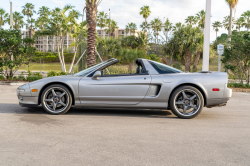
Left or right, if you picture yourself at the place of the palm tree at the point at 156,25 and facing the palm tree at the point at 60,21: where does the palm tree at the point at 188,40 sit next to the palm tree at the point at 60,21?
left

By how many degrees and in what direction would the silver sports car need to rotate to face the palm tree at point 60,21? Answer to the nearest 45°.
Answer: approximately 90° to its right

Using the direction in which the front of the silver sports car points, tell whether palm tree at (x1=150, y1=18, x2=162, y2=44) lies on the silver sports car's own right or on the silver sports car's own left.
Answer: on the silver sports car's own right

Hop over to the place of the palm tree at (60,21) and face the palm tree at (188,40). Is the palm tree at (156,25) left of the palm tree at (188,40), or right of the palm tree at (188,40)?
left

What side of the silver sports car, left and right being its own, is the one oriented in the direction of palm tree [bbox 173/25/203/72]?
right

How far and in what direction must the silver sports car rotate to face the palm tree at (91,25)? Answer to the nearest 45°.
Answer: approximately 90° to its right

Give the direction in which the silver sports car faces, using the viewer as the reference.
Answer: facing to the left of the viewer

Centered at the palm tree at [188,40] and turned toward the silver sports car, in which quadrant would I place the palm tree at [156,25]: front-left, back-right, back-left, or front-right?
back-right
